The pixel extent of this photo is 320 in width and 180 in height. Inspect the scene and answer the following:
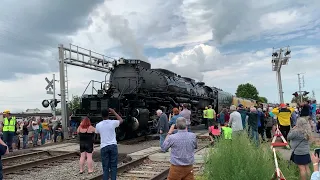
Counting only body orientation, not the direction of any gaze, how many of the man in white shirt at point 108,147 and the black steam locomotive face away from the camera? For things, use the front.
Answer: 1

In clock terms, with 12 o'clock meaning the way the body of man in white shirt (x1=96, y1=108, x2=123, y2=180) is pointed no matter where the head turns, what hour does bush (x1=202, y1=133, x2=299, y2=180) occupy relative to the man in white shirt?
The bush is roughly at 4 o'clock from the man in white shirt.

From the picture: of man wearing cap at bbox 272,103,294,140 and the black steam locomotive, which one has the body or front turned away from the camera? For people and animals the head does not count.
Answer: the man wearing cap

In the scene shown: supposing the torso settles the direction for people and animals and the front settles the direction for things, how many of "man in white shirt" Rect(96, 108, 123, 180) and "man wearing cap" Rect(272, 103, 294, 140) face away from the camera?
2

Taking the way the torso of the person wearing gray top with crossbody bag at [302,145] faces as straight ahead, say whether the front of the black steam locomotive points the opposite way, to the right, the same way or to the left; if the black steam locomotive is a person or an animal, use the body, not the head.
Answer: to the left

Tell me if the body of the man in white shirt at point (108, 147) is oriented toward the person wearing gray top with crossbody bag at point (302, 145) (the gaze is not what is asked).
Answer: no

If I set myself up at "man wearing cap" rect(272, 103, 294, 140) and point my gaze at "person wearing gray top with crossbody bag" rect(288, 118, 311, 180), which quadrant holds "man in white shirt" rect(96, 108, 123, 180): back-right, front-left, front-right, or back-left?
front-right

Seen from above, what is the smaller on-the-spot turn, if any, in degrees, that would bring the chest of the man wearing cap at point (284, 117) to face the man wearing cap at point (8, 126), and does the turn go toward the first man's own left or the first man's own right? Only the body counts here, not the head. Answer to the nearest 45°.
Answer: approximately 90° to the first man's own left

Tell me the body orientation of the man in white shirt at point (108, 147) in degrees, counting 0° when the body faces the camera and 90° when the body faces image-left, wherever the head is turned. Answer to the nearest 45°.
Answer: approximately 180°

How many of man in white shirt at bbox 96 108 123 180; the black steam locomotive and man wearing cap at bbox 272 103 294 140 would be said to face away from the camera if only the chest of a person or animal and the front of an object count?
2

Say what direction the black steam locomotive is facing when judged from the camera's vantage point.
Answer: facing the viewer and to the left of the viewer

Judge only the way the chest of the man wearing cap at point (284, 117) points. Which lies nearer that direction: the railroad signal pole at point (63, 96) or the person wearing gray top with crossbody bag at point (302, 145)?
the railroad signal pole

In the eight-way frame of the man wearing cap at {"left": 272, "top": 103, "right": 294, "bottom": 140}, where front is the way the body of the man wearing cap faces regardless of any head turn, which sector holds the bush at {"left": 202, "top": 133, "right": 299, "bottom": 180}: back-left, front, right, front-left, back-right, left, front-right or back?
back

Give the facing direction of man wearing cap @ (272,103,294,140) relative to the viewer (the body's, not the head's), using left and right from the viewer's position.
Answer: facing away from the viewer

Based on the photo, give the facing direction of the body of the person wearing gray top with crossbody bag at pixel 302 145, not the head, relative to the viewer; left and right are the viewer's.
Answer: facing away from the viewer and to the left of the viewer

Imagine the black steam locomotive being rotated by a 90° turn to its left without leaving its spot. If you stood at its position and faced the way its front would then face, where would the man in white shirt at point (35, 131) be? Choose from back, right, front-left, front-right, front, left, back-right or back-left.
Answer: back-right

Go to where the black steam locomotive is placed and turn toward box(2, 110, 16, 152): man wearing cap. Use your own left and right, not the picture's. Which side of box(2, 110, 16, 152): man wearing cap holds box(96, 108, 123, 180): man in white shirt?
left

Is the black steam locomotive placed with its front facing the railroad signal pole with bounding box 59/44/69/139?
yes
